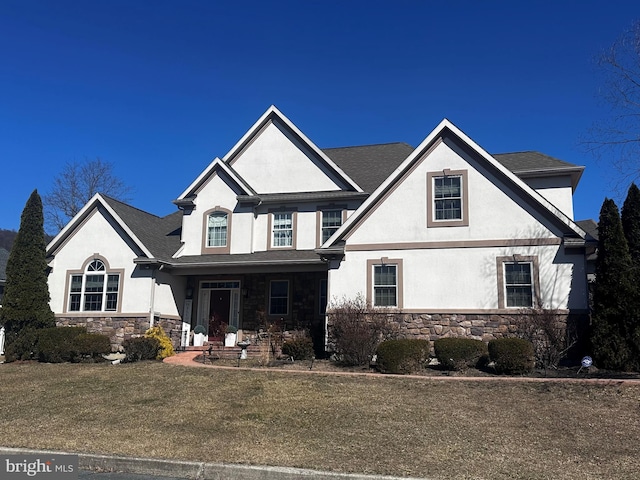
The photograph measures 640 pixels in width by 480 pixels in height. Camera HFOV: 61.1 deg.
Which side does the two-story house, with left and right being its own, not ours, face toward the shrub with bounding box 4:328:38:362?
right

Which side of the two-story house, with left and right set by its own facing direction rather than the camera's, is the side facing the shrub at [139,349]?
right

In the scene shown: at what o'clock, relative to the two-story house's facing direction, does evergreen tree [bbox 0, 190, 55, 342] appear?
The evergreen tree is roughly at 3 o'clock from the two-story house.

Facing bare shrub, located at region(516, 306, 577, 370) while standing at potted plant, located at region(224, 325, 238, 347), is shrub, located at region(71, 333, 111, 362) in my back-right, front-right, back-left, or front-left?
back-right

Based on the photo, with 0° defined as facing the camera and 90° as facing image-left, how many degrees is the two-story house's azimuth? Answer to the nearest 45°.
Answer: approximately 0°

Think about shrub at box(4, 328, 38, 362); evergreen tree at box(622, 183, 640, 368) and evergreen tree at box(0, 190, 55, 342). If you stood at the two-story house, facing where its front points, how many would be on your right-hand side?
2
